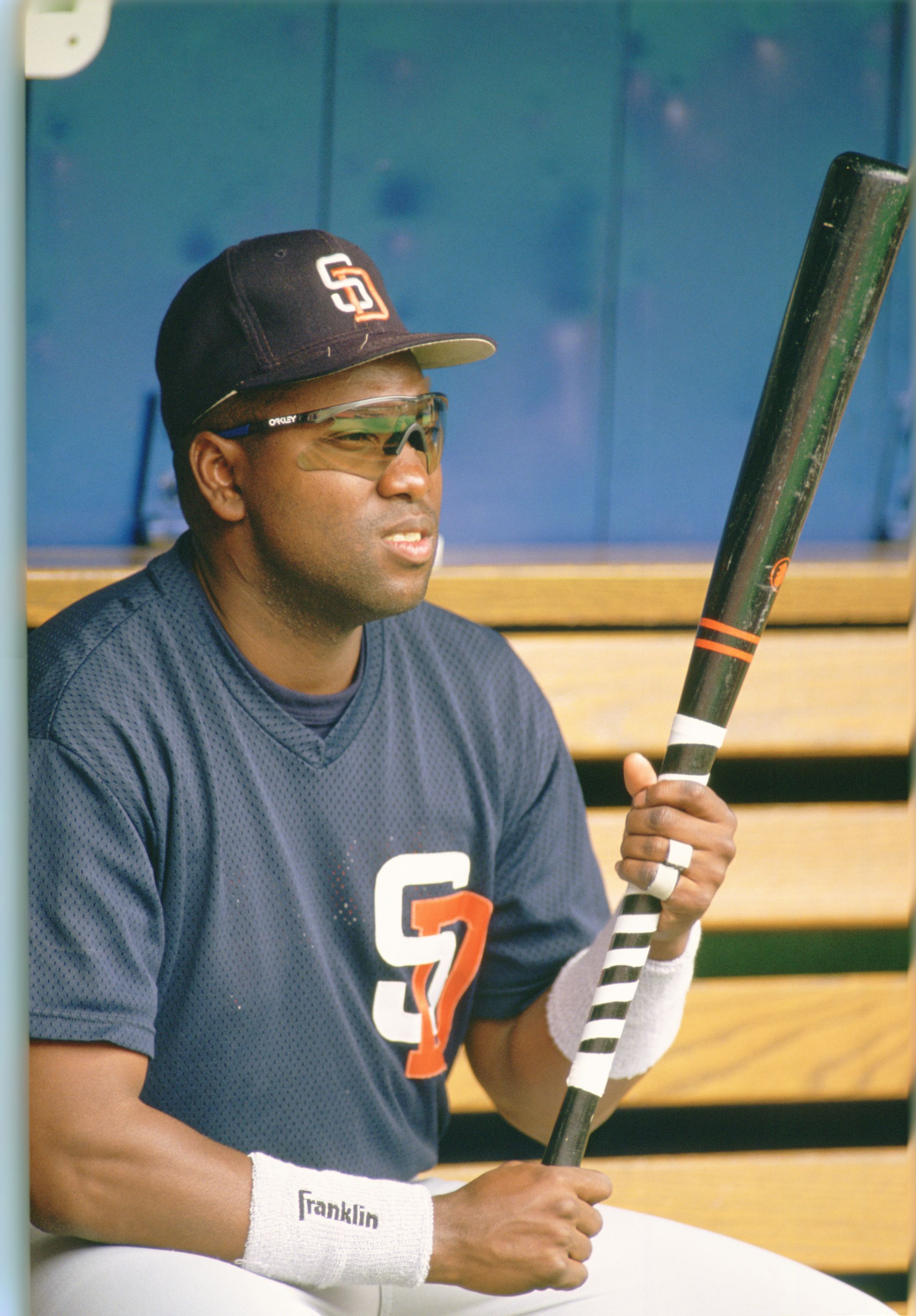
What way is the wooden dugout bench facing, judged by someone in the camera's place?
facing the viewer

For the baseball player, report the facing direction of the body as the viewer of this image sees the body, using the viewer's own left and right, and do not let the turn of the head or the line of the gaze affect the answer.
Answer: facing the viewer and to the right of the viewer
